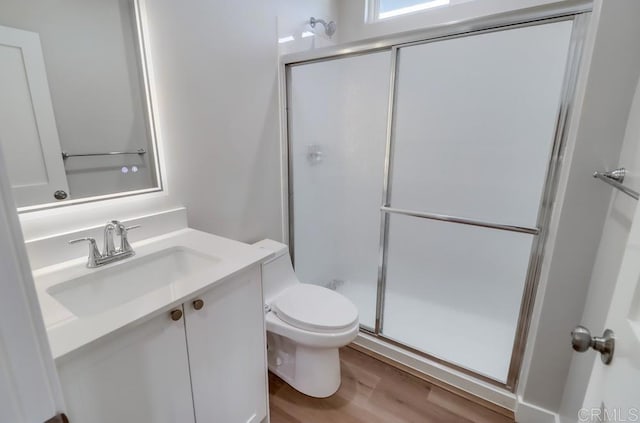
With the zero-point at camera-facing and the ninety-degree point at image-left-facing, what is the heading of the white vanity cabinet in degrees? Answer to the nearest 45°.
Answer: approximately 315°

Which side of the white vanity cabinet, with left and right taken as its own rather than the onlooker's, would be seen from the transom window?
left

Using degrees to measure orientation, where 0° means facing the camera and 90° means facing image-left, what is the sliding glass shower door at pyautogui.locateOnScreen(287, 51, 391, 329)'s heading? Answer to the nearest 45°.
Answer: approximately 45°

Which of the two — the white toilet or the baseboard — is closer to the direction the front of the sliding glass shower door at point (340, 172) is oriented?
the white toilet

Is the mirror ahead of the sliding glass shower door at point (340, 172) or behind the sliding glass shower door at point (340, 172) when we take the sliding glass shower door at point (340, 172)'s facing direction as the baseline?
ahead

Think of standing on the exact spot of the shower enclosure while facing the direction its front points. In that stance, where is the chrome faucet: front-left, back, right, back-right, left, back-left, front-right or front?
front

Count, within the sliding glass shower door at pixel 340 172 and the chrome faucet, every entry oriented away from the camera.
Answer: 0

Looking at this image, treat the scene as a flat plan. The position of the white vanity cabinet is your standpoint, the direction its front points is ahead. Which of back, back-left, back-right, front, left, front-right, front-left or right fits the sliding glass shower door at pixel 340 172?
left

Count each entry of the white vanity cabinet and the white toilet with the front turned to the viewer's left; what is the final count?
0

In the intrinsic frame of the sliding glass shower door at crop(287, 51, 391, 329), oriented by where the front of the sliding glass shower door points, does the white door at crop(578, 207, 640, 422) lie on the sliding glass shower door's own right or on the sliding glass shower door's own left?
on the sliding glass shower door's own left
